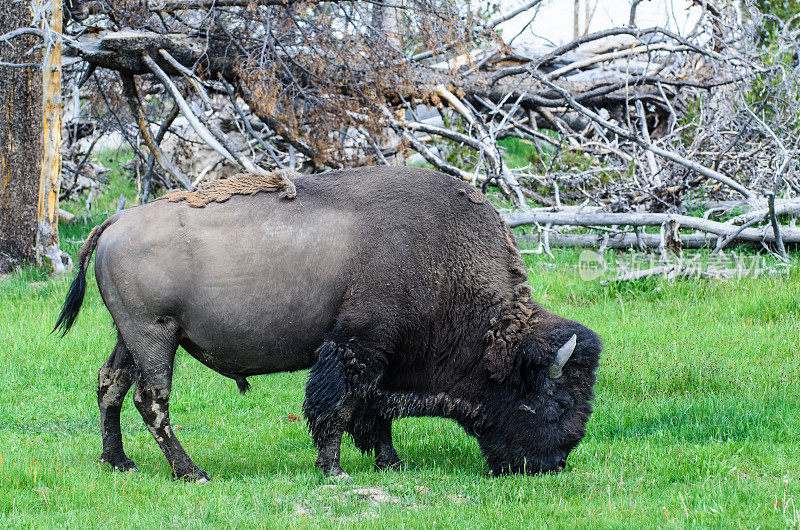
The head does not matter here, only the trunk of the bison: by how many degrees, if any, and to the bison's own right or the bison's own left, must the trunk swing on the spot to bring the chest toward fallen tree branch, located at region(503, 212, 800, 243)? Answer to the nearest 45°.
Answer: approximately 45° to the bison's own left

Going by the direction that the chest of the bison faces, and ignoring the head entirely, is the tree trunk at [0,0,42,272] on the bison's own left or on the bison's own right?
on the bison's own left

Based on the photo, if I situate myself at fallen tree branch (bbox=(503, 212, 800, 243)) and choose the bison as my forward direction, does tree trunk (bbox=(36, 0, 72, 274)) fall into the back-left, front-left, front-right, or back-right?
front-right

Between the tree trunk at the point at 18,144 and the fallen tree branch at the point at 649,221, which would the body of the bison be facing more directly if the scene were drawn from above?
the fallen tree branch

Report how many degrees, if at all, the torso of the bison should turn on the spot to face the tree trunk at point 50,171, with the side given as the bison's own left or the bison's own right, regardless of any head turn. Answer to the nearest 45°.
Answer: approximately 135° to the bison's own left

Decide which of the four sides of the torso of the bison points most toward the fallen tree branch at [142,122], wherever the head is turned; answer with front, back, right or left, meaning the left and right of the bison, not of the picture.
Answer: left

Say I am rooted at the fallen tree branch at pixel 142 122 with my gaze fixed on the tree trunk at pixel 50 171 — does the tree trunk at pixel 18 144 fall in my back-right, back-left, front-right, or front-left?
front-right

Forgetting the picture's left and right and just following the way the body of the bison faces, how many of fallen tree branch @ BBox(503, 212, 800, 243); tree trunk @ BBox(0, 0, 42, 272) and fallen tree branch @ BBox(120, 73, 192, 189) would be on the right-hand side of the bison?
0

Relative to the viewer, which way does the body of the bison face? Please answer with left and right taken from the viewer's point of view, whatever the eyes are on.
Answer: facing to the right of the viewer
